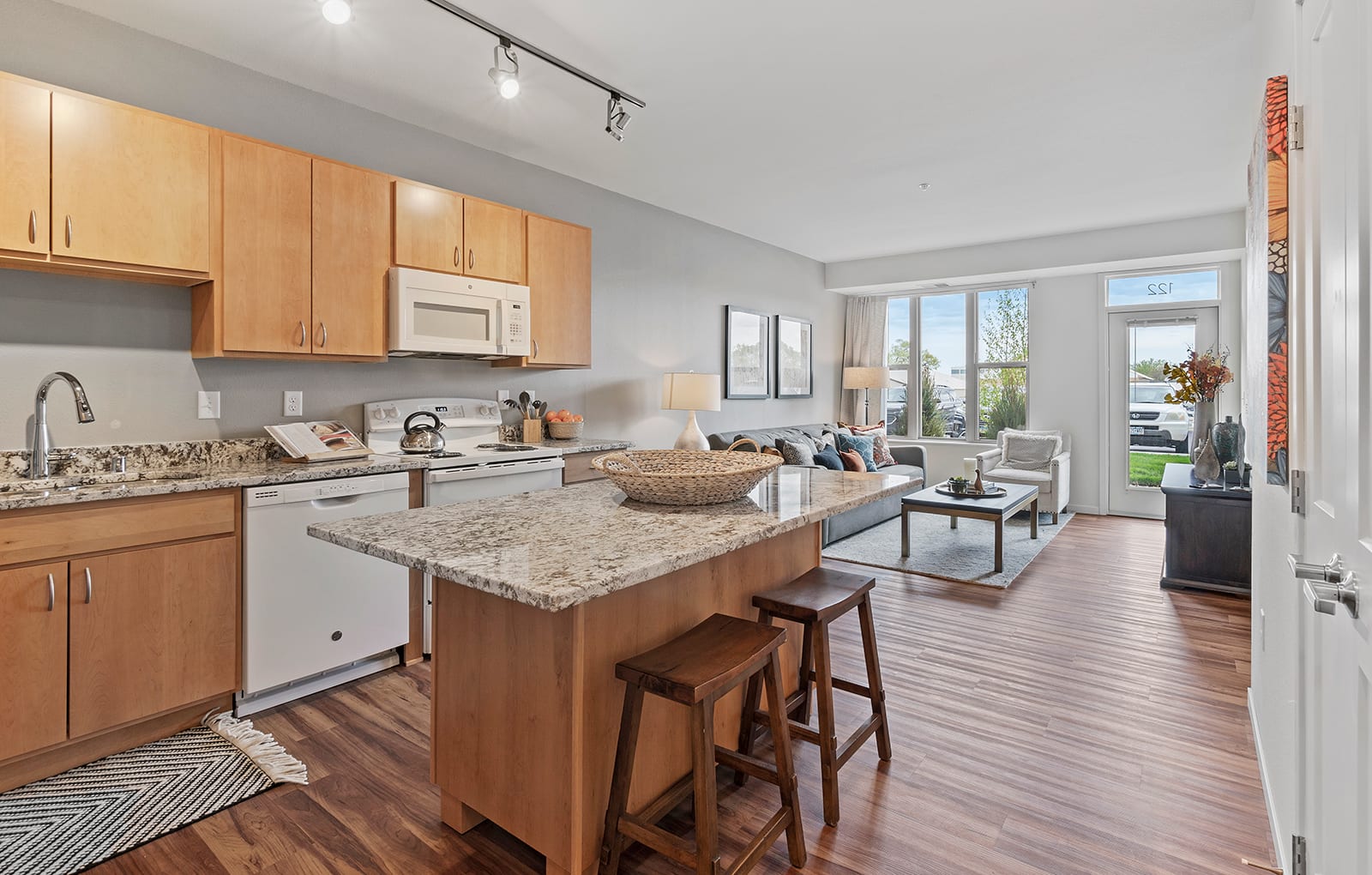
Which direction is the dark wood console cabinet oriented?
to the viewer's left

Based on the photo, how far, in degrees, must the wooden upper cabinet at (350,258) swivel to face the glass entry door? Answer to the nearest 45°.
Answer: approximately 45° to its left

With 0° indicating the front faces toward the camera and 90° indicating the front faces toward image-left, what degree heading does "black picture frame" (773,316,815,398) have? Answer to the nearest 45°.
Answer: approximately 315°

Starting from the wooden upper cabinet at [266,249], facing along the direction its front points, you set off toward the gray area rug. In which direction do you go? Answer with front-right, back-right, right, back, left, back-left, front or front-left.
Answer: front-left

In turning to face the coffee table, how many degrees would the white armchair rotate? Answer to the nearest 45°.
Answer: approximately 45° to its left

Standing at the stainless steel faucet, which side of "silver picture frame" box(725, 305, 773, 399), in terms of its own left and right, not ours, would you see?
right

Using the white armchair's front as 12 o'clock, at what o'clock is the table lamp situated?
The table lamp is roughly at 12 o'clock from the white armchair.

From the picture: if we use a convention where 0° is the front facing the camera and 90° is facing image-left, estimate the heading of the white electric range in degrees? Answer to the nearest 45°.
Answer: approximately 315°

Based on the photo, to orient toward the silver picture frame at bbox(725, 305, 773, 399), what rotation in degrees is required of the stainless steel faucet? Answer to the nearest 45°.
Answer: approximately 45° to its left

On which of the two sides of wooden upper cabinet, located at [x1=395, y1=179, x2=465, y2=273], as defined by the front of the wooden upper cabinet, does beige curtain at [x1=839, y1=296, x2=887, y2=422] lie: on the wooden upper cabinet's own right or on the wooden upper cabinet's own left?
on the wooden upper cabinet's own left

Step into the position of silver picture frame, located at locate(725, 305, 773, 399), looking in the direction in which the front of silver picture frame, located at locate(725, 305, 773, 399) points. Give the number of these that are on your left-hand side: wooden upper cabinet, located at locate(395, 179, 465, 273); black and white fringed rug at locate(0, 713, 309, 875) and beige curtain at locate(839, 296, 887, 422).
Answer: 1

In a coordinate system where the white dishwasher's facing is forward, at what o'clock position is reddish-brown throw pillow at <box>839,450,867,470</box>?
The reddish-brown throw pillow is roughly at 10 o'clock from the white dishwasher.

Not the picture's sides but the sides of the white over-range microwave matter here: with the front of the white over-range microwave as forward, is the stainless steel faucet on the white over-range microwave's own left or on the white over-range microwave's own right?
on the white over-range microwave's own right

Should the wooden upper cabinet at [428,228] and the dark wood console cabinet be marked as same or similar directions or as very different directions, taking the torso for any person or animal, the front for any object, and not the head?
very different directions

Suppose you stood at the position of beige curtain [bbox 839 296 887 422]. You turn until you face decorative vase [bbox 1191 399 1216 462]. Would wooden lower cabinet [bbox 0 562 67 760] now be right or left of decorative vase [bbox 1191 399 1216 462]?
right

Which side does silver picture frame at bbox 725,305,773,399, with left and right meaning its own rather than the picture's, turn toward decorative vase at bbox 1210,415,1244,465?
front
